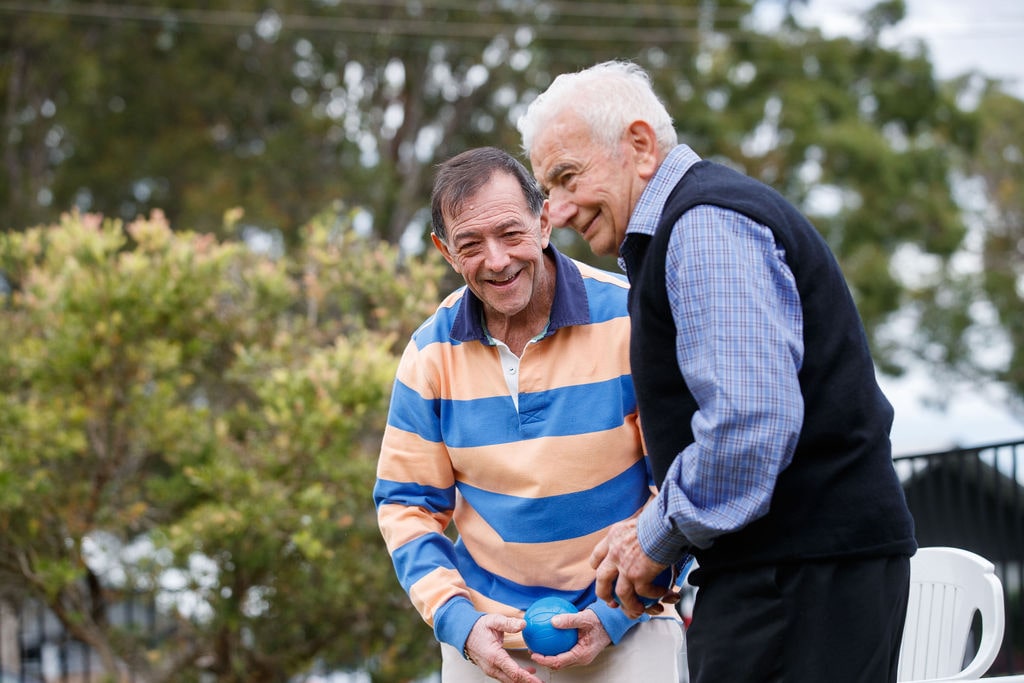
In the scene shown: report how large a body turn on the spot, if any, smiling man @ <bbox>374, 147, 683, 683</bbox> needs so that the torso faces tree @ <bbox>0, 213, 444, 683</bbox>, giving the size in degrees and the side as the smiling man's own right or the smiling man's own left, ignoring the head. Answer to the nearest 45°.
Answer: approximately 135° to the smiling man's own right

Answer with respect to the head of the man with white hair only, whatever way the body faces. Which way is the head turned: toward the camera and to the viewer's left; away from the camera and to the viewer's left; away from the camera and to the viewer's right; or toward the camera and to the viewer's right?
toward the camera and to the viewer's left

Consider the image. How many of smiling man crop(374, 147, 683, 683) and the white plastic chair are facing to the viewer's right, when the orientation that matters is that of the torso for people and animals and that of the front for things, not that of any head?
0

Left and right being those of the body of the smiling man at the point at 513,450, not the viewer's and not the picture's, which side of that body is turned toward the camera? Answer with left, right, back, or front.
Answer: front
